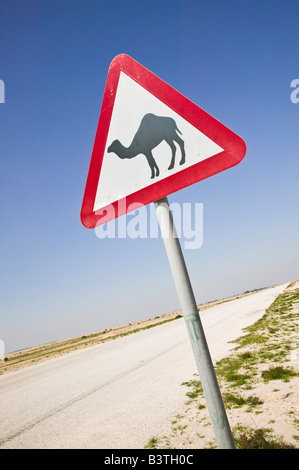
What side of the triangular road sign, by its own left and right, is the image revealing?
front
